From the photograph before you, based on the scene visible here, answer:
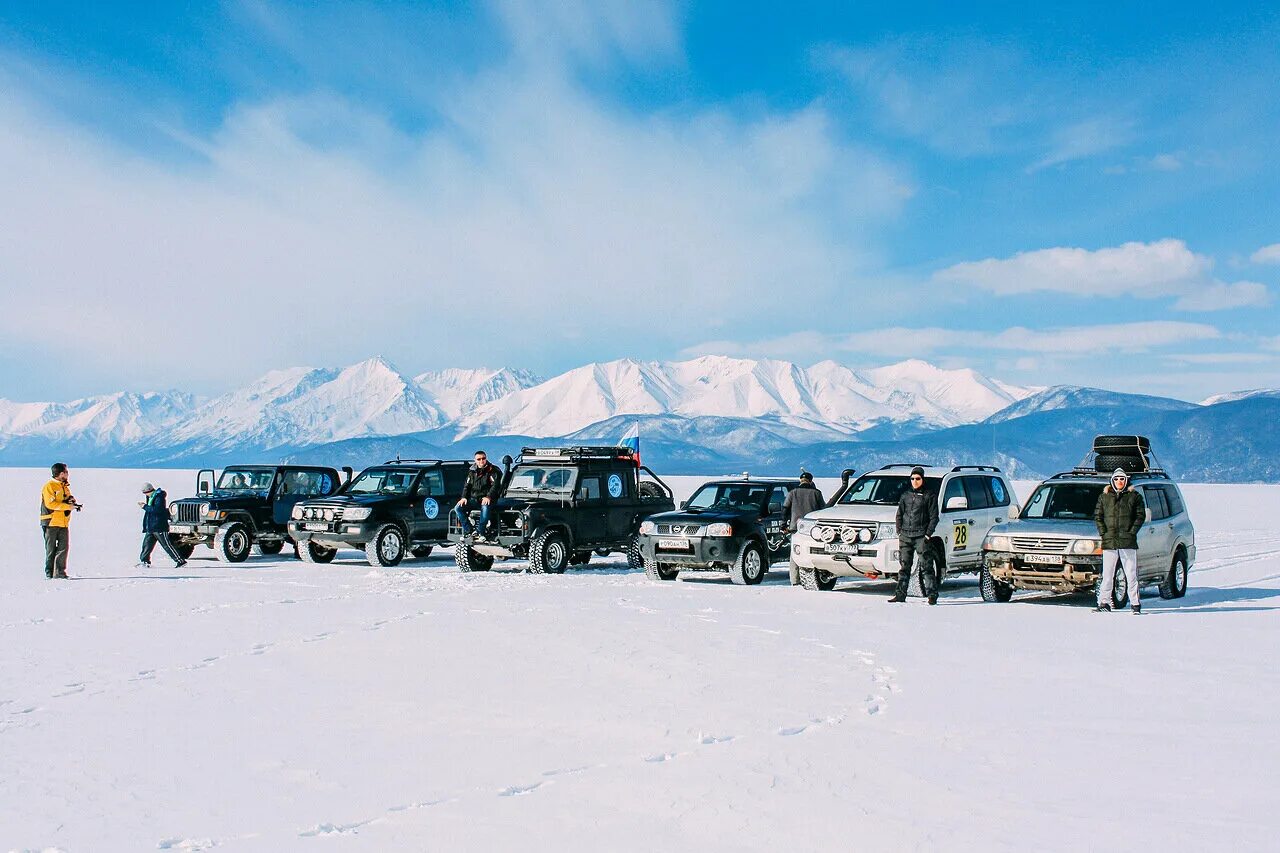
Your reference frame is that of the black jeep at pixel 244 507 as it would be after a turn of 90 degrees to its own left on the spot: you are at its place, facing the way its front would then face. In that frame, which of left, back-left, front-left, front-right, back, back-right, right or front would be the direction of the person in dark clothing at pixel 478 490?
front

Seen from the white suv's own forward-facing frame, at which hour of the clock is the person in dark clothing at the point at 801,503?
The person in dark clothing is roughly at 3 o'clock from the white suv.

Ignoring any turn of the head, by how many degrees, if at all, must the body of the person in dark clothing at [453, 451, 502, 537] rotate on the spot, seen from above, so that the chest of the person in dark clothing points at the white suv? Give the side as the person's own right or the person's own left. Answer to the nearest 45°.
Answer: approximately 45° to the person's own left

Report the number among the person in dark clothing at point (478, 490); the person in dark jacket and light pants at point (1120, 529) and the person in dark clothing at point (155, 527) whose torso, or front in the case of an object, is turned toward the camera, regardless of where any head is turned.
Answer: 2

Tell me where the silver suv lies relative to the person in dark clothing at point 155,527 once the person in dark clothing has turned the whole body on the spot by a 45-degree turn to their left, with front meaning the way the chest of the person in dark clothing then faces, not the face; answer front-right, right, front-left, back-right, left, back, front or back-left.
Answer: left

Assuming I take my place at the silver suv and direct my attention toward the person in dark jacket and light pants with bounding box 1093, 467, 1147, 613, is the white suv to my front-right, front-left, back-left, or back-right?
back-right

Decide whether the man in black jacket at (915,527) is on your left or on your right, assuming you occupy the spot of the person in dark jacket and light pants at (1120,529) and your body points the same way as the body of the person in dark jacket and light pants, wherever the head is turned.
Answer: on your right

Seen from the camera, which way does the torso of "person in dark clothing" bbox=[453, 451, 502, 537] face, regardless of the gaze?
toward the camera

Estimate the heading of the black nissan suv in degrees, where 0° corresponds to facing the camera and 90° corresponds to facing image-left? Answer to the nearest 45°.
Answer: approximately 45°

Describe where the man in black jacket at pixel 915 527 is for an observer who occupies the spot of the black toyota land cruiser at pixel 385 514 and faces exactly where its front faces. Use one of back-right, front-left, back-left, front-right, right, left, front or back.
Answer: left

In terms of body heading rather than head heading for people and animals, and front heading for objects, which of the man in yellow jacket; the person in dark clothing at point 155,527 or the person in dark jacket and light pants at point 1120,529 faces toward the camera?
the person in dark jacket and light pants at point 1120,529

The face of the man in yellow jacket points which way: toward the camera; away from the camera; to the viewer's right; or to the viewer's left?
to the viewer's right
